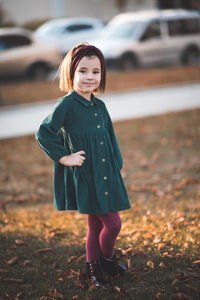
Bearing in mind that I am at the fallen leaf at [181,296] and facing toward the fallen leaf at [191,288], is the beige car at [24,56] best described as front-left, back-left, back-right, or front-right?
front-left

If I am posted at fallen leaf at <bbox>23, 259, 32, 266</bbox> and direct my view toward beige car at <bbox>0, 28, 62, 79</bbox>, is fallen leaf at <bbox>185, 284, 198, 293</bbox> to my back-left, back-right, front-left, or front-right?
back-right

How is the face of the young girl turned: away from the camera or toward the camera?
toward the camera

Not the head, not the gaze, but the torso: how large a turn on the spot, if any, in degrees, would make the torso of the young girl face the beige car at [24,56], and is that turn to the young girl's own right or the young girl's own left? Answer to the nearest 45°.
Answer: approximately 135° to the young girl's own left

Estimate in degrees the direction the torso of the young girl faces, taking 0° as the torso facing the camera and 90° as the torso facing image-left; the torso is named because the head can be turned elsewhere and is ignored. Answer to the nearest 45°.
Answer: approximately 315°

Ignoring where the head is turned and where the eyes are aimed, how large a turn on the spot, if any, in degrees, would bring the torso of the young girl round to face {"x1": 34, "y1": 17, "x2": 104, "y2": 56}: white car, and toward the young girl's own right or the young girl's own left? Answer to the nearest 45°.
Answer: approximately 135° to the young girl's own left

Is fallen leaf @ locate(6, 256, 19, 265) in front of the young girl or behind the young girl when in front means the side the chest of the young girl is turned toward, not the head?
behind
